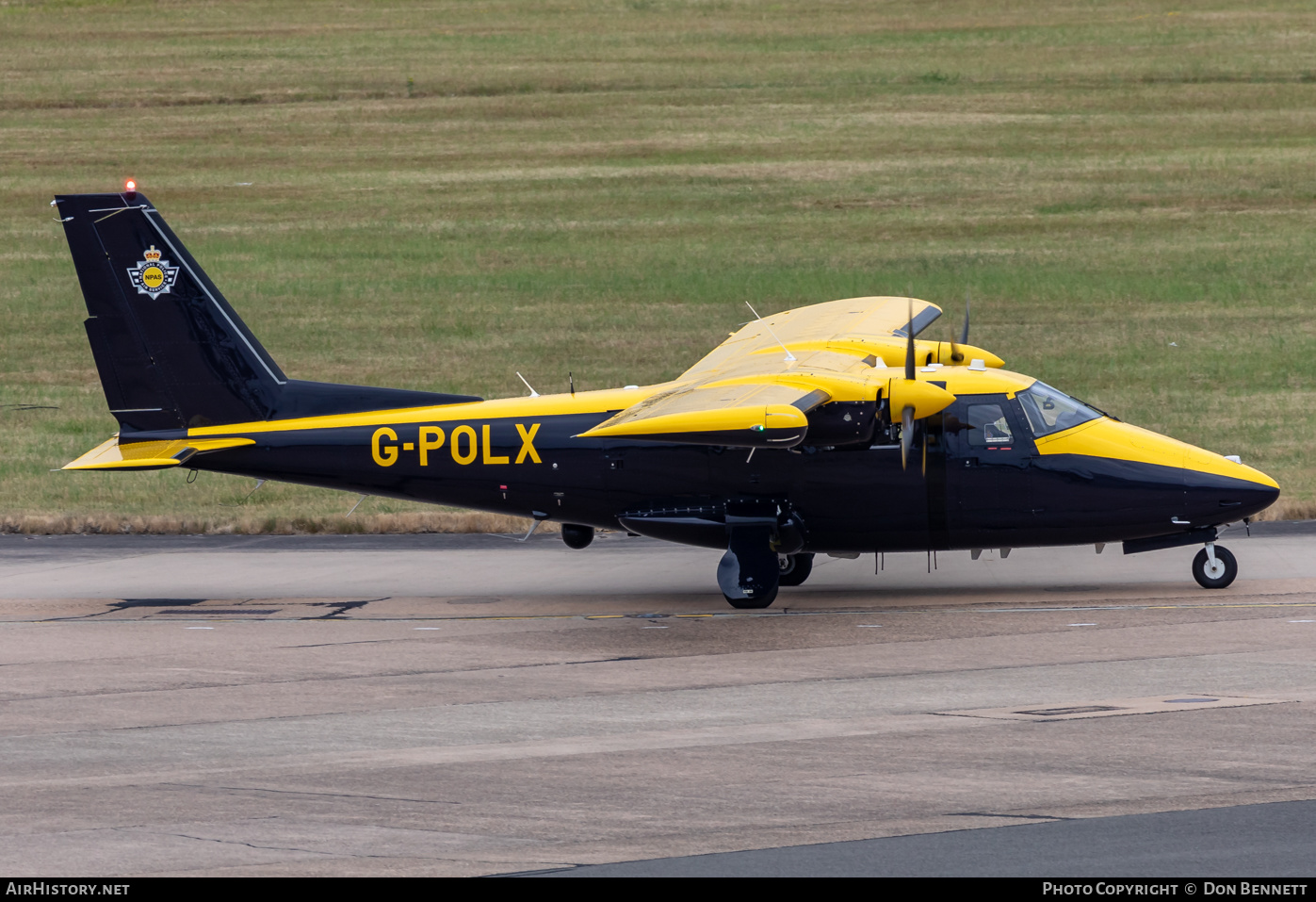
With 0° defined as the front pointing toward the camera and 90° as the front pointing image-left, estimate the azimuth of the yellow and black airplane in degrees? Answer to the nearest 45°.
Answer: approximately 270°
